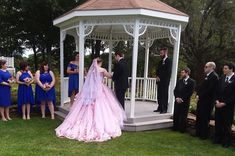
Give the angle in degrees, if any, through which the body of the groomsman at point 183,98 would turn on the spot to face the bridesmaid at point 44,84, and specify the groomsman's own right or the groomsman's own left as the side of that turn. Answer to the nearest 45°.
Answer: approximately 45° to the groomsman's own right

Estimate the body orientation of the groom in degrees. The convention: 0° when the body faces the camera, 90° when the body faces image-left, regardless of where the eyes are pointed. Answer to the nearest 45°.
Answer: approximately 90°

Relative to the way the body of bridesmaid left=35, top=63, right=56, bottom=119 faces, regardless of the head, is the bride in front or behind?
in front

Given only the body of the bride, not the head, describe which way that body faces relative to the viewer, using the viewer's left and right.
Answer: facing away from the viewer and to the right of the viewer

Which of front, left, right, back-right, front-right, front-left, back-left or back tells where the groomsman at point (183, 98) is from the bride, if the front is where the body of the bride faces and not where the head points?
front-right

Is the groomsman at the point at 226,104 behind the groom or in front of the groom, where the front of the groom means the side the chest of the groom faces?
behind

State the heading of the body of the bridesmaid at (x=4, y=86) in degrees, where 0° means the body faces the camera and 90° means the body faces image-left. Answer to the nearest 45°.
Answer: approximately 315°
